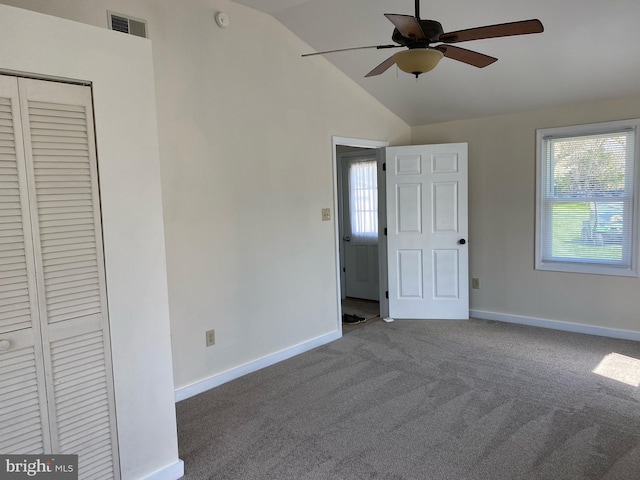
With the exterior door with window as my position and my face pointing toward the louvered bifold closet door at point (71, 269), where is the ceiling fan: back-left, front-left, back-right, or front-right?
front-left

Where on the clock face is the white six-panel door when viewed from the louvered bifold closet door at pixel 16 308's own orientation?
The white six-panel door is roughly at 10 o'clock from the louvered bifold closet door.

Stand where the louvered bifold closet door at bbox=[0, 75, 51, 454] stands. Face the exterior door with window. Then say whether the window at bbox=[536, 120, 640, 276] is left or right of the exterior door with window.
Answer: right

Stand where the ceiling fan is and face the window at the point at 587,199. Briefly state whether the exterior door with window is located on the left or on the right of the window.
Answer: left

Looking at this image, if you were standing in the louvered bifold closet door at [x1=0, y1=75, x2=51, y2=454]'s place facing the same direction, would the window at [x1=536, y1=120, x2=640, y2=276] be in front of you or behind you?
in front

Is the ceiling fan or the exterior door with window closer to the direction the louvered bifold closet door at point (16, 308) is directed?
the ceiling fan

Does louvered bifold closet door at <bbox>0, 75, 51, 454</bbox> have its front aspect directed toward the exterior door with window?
no

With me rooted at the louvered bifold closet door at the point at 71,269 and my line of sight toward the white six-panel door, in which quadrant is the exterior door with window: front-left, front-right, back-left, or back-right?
front-left

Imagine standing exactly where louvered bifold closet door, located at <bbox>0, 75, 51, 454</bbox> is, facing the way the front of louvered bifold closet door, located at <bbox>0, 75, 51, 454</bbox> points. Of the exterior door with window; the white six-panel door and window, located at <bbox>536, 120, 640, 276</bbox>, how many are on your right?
0

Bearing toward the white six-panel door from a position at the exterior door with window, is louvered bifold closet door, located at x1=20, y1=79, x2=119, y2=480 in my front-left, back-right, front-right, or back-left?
front-right

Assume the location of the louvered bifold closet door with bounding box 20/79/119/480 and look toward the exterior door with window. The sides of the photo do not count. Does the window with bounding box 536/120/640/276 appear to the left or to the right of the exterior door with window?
right

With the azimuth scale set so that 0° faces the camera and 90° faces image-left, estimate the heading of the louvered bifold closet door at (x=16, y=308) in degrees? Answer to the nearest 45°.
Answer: approximately 315°
